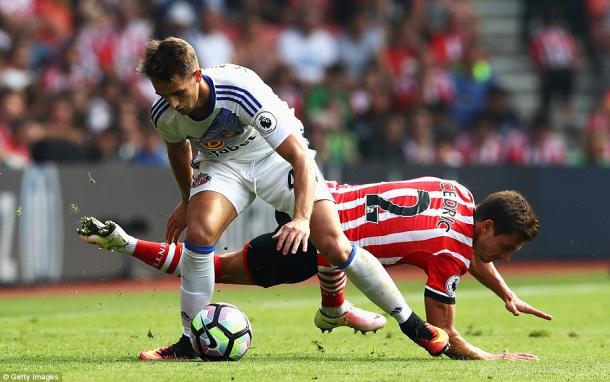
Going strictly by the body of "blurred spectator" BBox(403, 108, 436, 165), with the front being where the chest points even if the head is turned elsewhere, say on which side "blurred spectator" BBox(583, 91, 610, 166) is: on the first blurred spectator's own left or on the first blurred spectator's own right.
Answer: on the first blurred spectator's own left

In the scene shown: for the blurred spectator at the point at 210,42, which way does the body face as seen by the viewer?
toward the camera

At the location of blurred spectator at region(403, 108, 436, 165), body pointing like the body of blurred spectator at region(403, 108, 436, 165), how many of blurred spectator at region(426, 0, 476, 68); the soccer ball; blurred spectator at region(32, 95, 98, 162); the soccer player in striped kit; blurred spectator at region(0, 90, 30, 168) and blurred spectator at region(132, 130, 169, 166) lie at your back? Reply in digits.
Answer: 1

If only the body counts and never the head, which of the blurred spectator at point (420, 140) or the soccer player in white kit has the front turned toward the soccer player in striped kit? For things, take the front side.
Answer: the blurred spectator

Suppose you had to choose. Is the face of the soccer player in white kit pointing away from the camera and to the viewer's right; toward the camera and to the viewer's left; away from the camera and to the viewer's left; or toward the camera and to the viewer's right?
toward the camera and to the viewer's left

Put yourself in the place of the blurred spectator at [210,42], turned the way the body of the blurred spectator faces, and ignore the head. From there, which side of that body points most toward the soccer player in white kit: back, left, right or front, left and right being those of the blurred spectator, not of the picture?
front

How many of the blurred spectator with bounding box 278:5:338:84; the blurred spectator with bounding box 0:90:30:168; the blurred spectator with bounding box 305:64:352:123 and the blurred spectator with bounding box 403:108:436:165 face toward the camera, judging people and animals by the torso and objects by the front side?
4

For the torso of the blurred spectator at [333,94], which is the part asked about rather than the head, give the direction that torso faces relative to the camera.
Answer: toward the camera

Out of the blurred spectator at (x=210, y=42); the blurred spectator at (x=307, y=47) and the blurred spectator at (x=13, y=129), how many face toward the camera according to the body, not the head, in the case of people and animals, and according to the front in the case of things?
3

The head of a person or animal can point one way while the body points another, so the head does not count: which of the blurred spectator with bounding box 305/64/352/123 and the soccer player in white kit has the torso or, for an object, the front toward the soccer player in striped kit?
the blurred spectator

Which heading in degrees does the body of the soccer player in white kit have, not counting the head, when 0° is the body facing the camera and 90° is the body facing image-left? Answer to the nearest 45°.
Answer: approximately 45°

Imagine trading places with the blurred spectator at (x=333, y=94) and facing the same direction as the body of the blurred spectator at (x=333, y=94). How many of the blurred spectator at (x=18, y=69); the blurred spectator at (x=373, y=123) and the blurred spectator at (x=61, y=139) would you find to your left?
1

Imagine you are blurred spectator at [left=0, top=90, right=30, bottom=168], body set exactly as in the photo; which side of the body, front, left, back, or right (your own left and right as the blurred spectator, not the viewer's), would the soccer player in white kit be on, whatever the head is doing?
front

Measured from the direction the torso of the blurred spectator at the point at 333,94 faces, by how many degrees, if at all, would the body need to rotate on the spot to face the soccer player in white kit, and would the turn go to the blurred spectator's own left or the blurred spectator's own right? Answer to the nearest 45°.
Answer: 0° — they already face them

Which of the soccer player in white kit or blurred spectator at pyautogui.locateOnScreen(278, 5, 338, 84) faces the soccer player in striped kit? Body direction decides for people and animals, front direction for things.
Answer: the blurred spectator

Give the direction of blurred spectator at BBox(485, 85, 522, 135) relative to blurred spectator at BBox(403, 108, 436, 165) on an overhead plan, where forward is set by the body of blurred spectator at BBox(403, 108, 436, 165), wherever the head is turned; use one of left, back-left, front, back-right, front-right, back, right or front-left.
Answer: back-left

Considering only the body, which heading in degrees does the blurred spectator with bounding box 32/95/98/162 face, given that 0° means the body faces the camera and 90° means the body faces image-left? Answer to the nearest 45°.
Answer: approximately 0°

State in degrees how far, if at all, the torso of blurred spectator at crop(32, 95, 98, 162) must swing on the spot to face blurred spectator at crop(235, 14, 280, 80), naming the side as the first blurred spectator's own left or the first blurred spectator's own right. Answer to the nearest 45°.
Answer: approximately 135° to the first blurred spectator's own left
